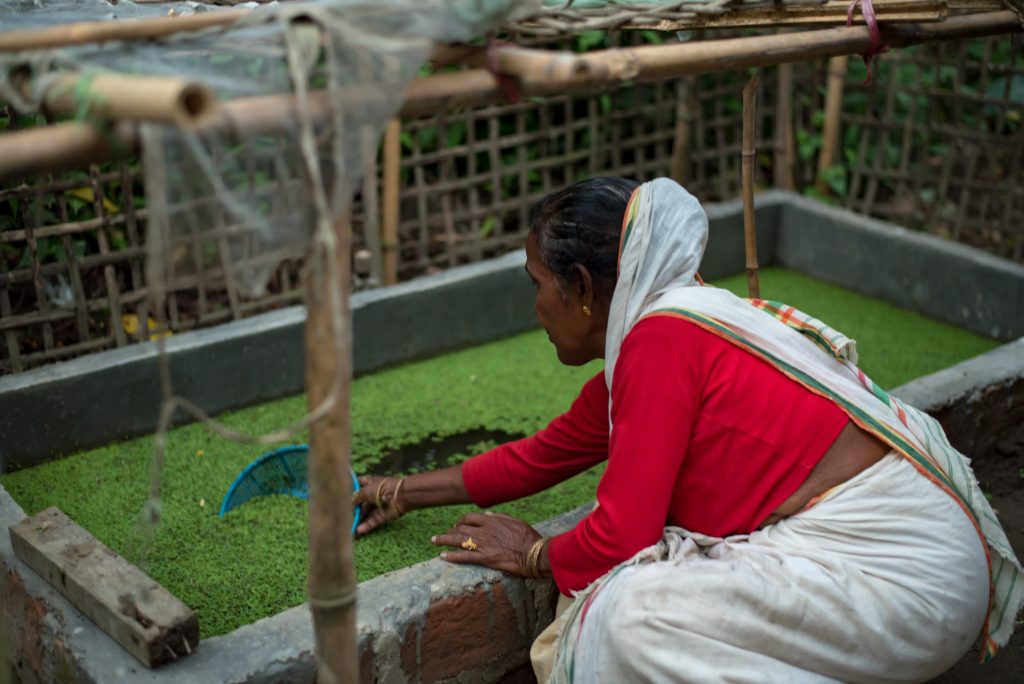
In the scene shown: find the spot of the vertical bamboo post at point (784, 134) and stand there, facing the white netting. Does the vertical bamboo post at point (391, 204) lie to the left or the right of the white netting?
right

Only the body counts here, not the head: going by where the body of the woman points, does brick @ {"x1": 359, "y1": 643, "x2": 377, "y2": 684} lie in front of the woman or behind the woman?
in front

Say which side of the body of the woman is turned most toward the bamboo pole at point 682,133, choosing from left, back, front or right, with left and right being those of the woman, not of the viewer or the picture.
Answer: right

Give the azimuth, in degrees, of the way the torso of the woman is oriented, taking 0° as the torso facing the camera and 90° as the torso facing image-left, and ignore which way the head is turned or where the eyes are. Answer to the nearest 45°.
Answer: approximately 90°

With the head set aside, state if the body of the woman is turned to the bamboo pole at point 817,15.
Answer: no

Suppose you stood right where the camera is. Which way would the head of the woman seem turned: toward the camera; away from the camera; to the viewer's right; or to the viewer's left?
to the viewer's left

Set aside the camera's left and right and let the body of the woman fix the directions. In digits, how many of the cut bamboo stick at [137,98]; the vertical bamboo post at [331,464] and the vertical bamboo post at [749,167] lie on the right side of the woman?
1

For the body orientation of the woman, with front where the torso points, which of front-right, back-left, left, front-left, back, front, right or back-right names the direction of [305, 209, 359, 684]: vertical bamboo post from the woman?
front-left

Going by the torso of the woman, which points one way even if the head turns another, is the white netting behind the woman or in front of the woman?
in front

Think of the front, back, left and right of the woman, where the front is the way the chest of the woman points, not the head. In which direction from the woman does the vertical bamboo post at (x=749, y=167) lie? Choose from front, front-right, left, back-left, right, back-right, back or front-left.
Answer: right

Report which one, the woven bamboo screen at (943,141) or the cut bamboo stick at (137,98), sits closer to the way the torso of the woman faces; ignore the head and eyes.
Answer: the cut bamboo stick

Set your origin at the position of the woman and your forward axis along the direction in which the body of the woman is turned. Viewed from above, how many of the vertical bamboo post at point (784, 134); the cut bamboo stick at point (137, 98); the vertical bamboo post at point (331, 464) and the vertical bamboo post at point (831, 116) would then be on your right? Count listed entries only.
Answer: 2
